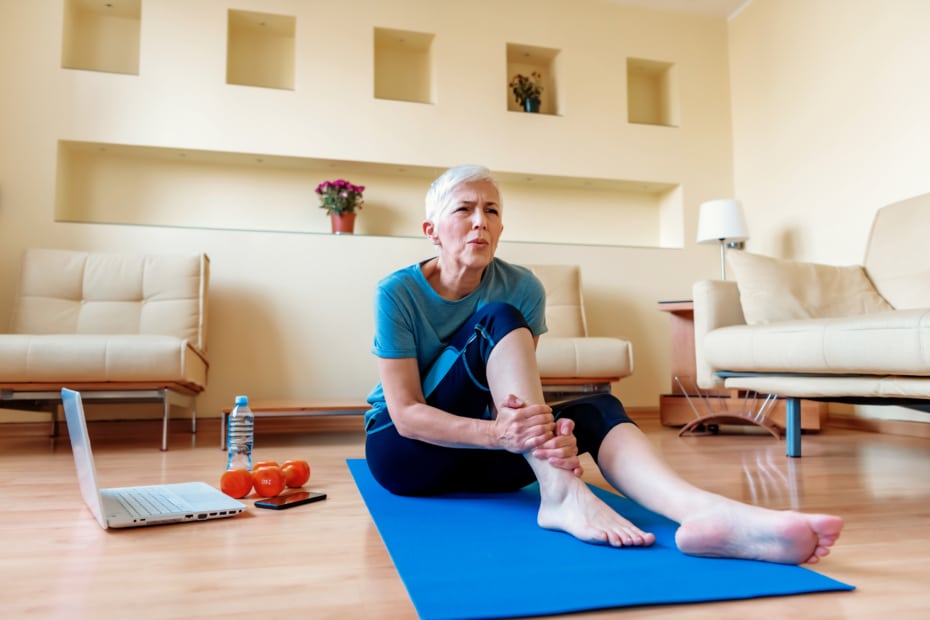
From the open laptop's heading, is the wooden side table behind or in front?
in front

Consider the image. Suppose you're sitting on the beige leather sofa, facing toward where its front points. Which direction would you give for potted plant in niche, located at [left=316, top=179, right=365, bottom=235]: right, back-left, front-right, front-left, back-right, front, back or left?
front-right

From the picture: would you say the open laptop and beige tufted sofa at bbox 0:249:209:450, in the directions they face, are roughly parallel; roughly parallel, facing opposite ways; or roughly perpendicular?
roughly perpendicular

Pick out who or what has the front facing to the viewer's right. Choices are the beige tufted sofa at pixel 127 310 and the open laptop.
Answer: the open laptop

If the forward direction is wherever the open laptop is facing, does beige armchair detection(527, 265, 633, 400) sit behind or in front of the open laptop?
in front

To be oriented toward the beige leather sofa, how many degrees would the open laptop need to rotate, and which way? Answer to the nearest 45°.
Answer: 0° — it already faces it

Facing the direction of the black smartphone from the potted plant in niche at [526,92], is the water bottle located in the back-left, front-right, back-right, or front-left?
front-right

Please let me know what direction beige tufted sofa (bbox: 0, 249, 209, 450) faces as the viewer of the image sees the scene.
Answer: facing the viewer

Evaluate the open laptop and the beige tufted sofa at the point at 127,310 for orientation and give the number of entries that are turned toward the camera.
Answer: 1

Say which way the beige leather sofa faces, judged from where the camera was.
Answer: facing the viewer and to the left of the viewer

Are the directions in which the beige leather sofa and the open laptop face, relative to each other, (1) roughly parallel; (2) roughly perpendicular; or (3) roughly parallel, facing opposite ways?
roughly parallel, facing opposite ways

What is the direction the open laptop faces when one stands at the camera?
facing to the right of the viewer

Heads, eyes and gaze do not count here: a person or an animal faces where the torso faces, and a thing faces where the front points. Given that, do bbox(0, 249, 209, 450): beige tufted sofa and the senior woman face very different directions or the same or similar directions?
same or similar directions

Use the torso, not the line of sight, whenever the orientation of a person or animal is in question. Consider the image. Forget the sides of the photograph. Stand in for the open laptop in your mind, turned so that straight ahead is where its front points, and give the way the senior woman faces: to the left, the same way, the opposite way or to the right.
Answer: to the right

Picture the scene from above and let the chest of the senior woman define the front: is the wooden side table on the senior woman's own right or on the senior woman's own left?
on the senior woman's own left

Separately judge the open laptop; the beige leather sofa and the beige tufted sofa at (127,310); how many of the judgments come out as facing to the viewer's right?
1

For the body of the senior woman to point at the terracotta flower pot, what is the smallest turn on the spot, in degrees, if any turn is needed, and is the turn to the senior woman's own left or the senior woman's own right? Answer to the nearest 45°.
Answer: approximately 180°
